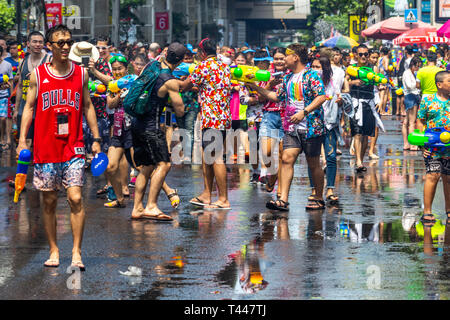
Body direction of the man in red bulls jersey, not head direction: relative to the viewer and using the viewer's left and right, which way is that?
facing the viewer

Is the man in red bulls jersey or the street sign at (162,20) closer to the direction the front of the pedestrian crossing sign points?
the man in red bulls jersey

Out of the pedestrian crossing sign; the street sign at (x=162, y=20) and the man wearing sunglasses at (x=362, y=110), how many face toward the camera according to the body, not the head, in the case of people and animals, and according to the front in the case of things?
3

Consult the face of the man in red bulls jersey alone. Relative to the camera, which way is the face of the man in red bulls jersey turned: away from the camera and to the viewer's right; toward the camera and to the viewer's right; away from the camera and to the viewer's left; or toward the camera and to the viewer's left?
toward the camera and to the viewer's right

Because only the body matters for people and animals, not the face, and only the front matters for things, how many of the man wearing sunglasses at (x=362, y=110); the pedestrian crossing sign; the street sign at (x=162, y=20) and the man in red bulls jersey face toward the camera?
4

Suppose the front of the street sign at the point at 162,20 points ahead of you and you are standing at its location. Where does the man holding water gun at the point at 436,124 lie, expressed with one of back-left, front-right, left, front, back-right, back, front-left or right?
front

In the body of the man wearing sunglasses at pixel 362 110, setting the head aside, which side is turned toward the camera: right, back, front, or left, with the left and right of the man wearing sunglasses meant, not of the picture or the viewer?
front

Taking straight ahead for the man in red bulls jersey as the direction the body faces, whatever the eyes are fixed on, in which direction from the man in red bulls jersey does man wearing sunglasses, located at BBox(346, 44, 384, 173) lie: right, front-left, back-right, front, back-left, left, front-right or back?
back-left

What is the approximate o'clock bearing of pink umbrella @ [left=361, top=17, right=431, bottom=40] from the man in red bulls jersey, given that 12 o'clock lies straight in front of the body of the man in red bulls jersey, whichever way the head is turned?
The pink umbrella is roughly at 7 o'clock from the man in red bulls jersey.

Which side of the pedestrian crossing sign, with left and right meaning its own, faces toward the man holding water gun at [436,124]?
front
